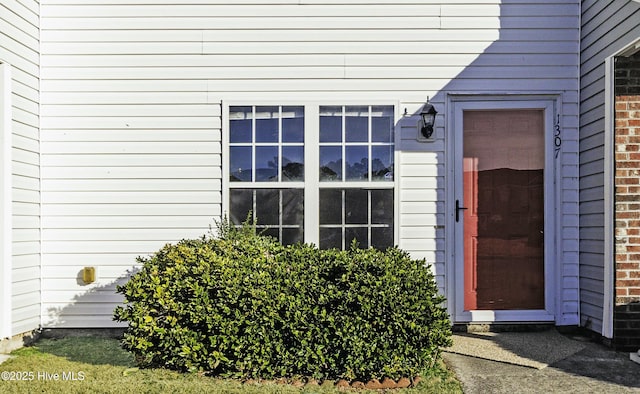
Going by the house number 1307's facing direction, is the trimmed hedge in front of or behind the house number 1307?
in front

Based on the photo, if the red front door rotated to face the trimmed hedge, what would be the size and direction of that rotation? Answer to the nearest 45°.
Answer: approximately 45° to its right

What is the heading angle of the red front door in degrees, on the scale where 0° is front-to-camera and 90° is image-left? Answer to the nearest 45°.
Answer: approximately 0°

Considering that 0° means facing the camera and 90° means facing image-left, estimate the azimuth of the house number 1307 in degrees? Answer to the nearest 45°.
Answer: approximately 0°
